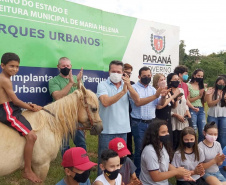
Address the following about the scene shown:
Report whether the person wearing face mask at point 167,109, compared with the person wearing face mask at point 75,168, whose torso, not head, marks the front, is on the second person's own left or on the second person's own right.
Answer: on the second person's own left

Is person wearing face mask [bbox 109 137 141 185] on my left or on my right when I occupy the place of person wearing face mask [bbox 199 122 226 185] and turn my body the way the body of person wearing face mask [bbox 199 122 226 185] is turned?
on my right

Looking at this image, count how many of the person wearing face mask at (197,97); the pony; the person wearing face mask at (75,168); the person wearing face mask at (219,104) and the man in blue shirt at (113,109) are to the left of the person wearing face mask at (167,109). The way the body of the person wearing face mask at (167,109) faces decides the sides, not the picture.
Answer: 2

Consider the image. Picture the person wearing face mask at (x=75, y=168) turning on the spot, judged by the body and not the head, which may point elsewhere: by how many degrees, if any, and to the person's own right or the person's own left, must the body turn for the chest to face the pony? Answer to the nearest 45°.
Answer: approximately 135° to the person's own left

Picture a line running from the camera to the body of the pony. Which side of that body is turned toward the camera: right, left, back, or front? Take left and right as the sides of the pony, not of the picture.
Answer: right

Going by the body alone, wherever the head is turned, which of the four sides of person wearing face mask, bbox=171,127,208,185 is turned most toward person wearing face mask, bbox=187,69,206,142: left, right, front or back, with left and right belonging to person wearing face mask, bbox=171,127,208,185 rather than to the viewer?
back

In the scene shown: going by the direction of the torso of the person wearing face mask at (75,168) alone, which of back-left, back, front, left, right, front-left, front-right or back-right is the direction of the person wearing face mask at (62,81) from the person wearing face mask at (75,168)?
back-left

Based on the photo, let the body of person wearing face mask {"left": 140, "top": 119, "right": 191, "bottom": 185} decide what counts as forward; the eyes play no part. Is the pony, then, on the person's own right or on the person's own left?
on the person's own right

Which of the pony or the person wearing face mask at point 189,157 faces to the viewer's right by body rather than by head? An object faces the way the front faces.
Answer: the pony

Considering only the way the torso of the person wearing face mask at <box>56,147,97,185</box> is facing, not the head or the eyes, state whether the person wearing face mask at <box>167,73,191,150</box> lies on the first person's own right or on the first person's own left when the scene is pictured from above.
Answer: on the first person's own left

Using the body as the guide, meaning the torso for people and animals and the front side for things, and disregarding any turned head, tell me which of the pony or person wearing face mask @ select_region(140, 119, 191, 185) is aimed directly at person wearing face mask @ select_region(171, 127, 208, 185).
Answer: the pony

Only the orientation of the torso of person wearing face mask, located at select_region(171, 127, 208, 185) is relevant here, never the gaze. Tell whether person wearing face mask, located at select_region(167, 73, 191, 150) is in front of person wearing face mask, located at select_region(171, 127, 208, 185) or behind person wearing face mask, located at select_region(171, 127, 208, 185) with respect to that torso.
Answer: behind

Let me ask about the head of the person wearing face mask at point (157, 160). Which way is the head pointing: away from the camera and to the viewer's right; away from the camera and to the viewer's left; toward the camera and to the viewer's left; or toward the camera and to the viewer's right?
toward the camera and to the viewer's right

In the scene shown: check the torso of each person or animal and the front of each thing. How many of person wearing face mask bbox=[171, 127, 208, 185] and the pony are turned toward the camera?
1
